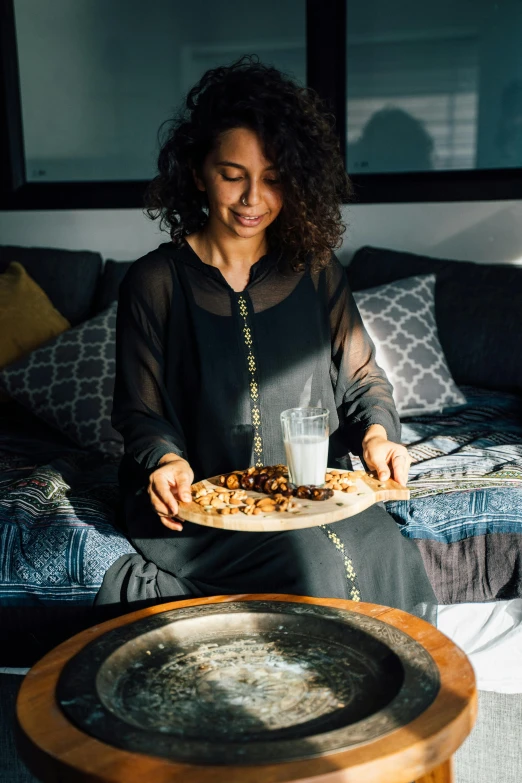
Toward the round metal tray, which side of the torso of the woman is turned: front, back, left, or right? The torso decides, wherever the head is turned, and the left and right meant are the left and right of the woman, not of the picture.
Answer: front

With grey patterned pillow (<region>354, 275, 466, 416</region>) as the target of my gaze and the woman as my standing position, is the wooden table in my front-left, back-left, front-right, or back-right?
back-right

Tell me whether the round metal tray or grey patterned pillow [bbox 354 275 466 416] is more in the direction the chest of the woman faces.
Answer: the round metal tray

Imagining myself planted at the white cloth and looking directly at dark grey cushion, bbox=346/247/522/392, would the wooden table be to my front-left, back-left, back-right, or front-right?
back-left

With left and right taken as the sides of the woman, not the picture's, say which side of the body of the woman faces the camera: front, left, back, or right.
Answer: front

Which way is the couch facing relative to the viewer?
toward the camera

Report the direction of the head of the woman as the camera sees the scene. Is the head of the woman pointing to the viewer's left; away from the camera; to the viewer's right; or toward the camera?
toward the camera

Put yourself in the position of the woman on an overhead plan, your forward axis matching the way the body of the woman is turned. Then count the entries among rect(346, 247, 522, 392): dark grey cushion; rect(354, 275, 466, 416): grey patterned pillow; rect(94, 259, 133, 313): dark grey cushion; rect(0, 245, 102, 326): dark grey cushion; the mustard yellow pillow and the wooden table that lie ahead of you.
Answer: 1
